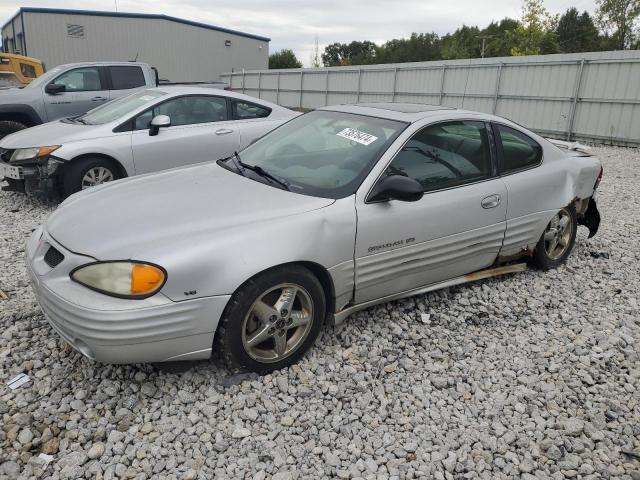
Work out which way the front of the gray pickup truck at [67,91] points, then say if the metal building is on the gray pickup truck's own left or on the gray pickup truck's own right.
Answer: on the gray pickup truck's own right

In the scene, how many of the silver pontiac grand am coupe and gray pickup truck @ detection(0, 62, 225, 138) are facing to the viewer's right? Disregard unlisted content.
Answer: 0

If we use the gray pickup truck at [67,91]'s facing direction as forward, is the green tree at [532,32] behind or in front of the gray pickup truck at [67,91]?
behind

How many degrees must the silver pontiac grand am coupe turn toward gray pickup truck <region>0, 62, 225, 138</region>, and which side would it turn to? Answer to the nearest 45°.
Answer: approximately 90° to its right

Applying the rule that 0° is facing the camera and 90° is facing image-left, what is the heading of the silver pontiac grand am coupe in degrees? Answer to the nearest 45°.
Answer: approximately 45°

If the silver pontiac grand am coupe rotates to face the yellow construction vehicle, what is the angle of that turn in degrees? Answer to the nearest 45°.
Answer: approximately 90° to its right

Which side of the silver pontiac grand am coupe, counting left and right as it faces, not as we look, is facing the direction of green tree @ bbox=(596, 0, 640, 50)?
back

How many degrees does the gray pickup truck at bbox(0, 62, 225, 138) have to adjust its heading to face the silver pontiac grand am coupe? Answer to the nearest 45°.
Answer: approximately 90° to its left

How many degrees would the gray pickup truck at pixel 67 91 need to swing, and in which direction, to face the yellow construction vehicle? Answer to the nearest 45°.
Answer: approximately 90° to its right

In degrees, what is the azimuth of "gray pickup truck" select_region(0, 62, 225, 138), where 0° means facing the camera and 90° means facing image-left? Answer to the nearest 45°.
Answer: approximately 90°

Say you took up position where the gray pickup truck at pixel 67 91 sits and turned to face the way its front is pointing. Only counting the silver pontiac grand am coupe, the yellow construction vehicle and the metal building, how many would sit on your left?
1
